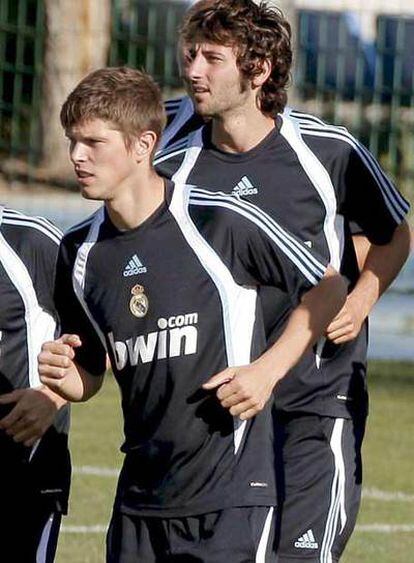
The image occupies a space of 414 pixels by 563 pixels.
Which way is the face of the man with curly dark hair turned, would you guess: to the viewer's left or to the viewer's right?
to the viewer's left

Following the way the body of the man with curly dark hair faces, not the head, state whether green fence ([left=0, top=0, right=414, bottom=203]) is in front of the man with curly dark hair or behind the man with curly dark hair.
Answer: behind

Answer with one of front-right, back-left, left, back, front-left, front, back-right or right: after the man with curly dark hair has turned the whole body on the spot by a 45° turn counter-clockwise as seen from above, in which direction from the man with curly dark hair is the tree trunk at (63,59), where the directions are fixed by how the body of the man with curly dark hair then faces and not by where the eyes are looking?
back

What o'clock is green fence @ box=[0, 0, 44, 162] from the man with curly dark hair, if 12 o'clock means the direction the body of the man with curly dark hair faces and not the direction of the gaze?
The green fence is roughly at 4 o'clock from the man with curly dark hair.

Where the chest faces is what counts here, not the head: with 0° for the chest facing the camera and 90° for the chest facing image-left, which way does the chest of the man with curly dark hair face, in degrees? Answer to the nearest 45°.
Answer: approximately 45°
